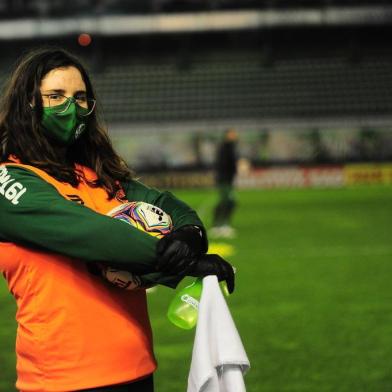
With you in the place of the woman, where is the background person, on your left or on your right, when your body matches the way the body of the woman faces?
on your left
